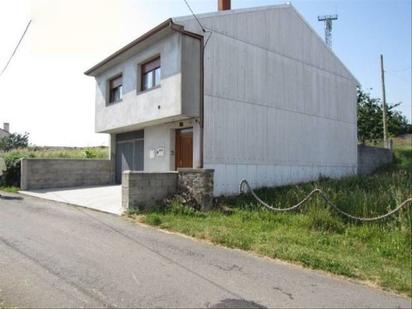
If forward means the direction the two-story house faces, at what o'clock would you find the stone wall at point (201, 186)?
The stone wall is roughly at 11 o'clock from the two-story house.

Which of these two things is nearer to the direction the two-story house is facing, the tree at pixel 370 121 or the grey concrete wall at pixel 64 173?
the grey concrete wall

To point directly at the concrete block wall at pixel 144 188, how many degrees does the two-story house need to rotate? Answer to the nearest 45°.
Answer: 0° — it already faces it

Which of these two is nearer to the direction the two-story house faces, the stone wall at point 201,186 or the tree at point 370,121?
the stone wall

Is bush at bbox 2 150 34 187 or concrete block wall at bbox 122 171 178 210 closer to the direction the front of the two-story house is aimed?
the concrete block wall

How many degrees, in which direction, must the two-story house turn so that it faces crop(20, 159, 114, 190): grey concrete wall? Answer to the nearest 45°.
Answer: approximately 45° to its right

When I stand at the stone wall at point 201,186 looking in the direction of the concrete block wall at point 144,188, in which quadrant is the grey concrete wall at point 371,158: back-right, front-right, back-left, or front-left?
back-right

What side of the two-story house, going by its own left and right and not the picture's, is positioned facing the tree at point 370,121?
back

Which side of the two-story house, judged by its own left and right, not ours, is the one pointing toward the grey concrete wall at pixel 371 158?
back

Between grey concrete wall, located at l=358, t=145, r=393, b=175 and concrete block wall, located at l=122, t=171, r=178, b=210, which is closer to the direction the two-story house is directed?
the concrete block wall

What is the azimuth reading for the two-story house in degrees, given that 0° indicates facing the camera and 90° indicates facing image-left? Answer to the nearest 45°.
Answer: approximately 45°

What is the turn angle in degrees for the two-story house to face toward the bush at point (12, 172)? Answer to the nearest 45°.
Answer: approximately 45° to its right
